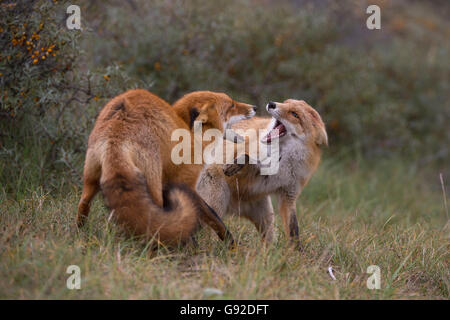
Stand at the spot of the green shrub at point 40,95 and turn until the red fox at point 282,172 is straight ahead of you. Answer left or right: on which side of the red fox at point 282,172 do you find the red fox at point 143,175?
right

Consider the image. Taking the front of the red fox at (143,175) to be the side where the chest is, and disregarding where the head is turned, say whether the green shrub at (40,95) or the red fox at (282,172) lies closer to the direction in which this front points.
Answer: the red fox

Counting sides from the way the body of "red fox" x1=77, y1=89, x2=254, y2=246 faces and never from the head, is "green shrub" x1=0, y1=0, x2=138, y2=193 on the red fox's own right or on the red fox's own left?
on the red fox's own left

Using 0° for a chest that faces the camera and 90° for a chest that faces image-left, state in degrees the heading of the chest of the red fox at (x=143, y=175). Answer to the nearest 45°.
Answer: approximately 225°

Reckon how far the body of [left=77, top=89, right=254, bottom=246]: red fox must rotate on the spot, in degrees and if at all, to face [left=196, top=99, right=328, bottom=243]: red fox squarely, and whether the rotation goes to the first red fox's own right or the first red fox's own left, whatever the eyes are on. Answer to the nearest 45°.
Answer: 0° — it already faces it
